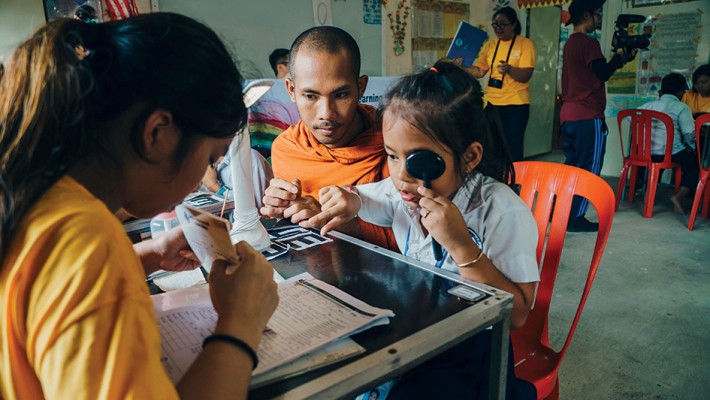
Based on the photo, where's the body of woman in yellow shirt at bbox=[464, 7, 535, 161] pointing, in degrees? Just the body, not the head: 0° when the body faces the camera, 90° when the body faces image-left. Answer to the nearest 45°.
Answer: approximately 45°

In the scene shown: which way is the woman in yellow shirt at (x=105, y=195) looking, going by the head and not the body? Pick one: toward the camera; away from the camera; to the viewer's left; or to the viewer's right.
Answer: to the viewer's right

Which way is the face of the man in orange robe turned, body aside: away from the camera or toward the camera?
toward the camera

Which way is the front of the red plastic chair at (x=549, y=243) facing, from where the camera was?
facing the viewer and to the left of the viewer

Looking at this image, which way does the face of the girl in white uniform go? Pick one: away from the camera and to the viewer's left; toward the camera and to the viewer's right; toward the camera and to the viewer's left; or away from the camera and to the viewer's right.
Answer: toward the camera and to the viewer's left

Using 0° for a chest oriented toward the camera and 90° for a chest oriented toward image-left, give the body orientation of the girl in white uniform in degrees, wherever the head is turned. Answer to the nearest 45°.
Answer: approximately 45°

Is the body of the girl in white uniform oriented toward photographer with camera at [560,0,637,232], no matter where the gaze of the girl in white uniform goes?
no

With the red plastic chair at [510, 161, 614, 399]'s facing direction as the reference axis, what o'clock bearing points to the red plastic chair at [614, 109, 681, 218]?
the red plastic chair at [614, 109, 681, 218] is roughly at 5 o'clock from the red plastic chair at [510, 161, 614, 399].

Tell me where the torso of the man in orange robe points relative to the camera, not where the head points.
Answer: toward the camera

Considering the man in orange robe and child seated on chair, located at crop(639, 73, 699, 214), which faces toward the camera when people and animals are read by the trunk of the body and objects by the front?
the man in orange robe

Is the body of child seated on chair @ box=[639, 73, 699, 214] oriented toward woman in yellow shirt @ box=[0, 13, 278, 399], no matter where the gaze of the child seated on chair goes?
no
